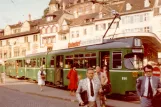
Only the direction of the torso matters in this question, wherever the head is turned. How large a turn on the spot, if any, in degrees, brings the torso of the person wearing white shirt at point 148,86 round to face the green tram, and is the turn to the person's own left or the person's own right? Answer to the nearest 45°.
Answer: approximately 180°

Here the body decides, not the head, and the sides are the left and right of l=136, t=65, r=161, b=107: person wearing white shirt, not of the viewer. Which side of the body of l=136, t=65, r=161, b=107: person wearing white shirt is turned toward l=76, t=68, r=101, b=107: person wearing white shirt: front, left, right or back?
right

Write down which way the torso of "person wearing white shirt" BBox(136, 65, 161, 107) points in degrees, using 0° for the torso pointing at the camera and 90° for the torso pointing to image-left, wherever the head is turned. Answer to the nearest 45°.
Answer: approximately 0°

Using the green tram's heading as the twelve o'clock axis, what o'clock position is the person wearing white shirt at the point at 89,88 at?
The person wearing white shirt is roughly at 2 o'clock from the green tram.

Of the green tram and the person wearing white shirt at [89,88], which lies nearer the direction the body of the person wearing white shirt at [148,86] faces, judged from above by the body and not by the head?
the person wearing white shirt

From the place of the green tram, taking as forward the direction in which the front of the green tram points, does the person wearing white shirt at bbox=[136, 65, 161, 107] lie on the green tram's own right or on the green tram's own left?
on the green tram's own right

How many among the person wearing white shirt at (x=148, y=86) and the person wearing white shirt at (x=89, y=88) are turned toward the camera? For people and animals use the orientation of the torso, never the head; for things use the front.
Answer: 2
